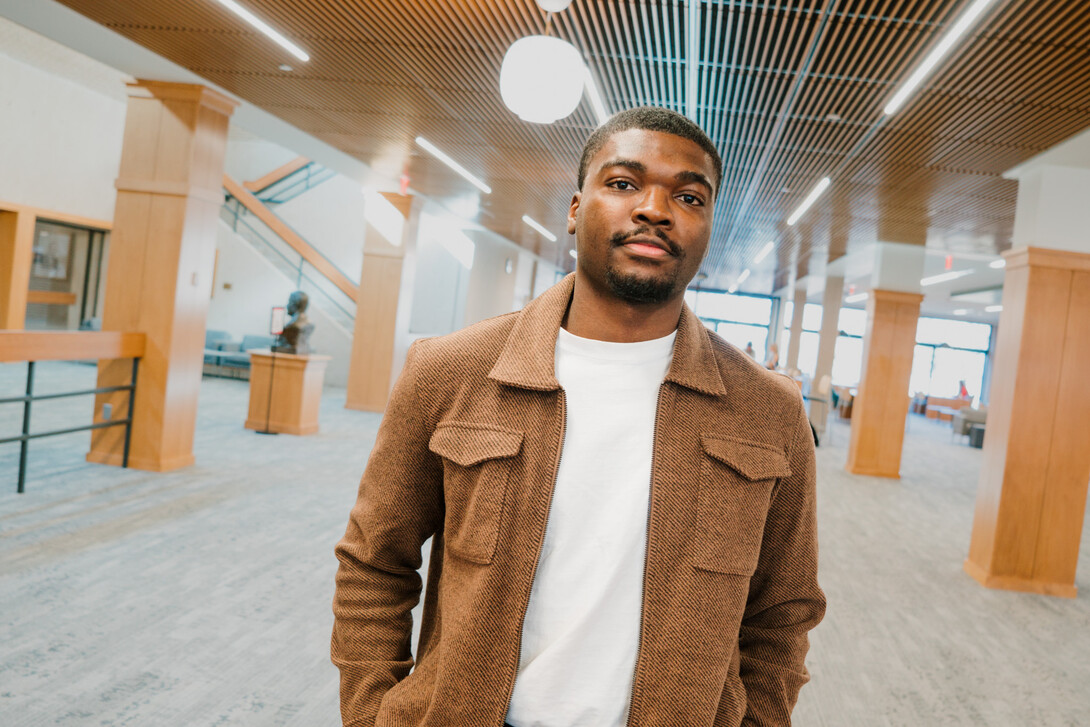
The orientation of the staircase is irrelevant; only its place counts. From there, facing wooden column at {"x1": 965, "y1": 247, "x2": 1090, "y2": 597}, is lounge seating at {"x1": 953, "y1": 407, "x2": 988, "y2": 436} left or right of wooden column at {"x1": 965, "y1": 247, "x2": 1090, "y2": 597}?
left

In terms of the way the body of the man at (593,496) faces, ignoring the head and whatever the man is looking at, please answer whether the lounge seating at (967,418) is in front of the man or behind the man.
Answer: behind

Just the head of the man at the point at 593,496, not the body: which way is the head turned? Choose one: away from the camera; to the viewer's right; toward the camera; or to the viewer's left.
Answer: toward the camera

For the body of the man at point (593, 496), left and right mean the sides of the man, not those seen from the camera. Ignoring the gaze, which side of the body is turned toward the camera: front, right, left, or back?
front

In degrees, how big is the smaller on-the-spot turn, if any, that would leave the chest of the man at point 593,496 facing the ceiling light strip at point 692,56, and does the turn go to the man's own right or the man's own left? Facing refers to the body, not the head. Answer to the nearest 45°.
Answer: approximately 180°

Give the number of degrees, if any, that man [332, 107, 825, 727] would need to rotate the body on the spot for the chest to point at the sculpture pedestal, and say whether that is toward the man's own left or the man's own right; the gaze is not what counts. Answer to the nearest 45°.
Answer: approximately 135° to the man's own right

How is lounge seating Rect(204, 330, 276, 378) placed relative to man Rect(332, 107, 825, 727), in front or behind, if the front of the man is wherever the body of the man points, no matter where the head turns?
behind

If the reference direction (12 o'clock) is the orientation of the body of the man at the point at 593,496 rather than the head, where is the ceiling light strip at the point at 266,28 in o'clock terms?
The ceiling light strip is roughly at 5 o'clock from the man.

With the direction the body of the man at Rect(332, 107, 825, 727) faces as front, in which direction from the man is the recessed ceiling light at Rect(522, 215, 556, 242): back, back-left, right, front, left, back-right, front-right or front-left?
back

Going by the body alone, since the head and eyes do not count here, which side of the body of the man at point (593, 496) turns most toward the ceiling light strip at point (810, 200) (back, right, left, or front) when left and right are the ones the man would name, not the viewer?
back

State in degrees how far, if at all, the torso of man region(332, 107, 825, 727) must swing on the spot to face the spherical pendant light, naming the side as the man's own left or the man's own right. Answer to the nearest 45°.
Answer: approximately 180°

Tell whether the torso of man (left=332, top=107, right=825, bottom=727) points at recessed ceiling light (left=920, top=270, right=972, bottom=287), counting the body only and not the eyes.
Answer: no

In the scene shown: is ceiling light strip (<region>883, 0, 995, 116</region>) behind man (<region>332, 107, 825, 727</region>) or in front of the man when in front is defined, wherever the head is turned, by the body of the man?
behind

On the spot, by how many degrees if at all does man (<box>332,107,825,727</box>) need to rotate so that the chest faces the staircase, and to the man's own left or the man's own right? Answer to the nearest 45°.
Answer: approximately 135° to the man's own right

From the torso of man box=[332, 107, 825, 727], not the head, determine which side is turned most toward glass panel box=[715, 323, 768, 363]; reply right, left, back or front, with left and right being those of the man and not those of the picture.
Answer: back

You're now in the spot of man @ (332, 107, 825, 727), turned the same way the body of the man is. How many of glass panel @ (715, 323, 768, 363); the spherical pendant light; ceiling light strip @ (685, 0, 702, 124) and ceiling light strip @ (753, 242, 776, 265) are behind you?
4

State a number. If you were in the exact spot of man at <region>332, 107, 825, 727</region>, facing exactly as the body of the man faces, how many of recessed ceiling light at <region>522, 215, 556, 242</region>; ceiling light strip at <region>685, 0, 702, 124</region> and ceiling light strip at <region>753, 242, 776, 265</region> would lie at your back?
3

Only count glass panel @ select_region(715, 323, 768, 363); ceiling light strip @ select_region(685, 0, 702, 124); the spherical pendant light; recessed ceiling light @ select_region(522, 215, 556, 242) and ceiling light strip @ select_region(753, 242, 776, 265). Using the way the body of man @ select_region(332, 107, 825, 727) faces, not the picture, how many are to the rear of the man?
5

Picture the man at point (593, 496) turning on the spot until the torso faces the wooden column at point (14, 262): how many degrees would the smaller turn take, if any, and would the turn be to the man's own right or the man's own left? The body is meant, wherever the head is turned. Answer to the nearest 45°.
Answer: approximately 135° to the man's own right

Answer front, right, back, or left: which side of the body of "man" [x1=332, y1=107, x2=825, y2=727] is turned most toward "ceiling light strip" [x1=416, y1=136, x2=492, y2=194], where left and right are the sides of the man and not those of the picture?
back
